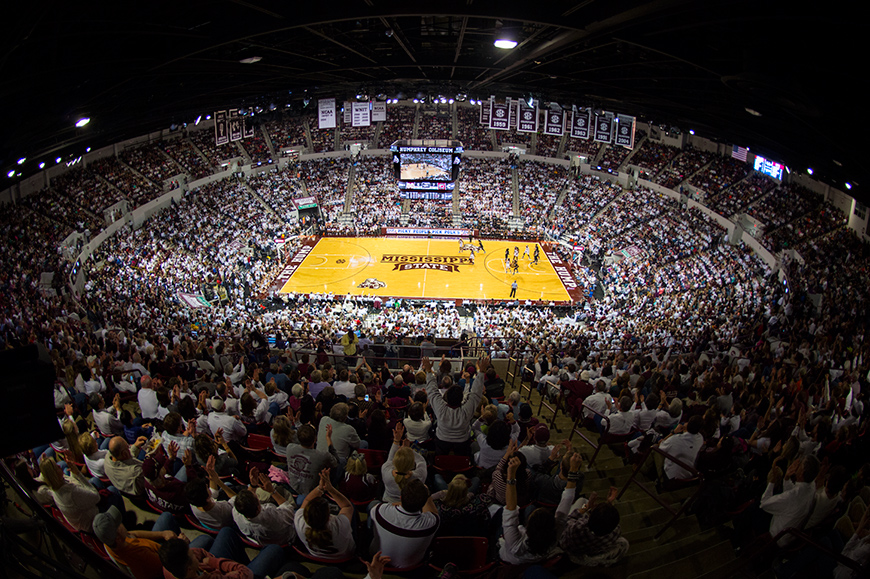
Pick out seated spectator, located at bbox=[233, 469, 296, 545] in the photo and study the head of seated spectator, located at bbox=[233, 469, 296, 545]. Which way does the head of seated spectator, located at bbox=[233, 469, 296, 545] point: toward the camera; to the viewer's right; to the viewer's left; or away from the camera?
away from the camera

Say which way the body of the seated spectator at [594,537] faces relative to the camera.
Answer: away from the camera

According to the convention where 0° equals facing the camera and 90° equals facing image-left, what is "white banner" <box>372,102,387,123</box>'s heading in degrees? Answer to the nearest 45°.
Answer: approximately 0°

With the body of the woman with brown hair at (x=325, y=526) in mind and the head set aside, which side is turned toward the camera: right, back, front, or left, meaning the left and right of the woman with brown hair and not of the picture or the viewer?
back

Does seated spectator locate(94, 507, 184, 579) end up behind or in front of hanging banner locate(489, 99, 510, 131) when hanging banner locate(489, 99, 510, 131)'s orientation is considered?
in front

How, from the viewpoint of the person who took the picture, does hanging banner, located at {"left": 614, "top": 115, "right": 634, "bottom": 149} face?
facing the viewer

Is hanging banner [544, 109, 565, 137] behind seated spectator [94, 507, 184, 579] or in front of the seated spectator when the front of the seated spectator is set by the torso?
in front

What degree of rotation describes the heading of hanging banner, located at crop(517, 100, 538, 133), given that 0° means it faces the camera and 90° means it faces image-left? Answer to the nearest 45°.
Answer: approximately 0°

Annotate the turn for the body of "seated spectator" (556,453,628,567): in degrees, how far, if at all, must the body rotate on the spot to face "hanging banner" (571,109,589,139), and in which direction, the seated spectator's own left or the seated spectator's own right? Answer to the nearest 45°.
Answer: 0° — they already face it

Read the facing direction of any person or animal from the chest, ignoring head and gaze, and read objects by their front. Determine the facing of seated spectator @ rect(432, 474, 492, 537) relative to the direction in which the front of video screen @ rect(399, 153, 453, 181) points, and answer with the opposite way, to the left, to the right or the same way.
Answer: the opposite way

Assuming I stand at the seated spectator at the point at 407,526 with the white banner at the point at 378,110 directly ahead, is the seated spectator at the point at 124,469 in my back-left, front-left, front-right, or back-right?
front-left

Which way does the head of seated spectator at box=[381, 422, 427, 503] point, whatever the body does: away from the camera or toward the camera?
away from the camera

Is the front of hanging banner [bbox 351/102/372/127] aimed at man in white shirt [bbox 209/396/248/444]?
yes

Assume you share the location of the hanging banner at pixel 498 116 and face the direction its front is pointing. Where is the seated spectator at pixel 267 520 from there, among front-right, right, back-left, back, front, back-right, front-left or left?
front

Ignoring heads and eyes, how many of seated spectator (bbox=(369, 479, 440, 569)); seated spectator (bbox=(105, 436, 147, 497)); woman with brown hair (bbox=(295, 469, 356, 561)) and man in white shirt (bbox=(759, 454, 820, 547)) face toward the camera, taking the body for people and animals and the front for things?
0

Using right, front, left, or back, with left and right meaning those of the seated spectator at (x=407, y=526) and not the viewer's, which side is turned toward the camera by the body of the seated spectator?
back

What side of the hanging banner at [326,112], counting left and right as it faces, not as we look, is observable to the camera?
front

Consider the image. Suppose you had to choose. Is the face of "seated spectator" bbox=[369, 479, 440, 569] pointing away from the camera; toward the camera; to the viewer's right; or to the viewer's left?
away from the camera

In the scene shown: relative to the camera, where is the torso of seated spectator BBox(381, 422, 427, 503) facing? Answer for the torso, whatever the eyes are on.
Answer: away from the camera

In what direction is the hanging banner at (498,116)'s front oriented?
toward the camera

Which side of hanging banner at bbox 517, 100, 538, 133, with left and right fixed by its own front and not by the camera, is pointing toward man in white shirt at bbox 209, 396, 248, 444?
front

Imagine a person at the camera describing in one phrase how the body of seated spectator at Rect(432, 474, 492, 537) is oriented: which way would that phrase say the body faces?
away from the camera
